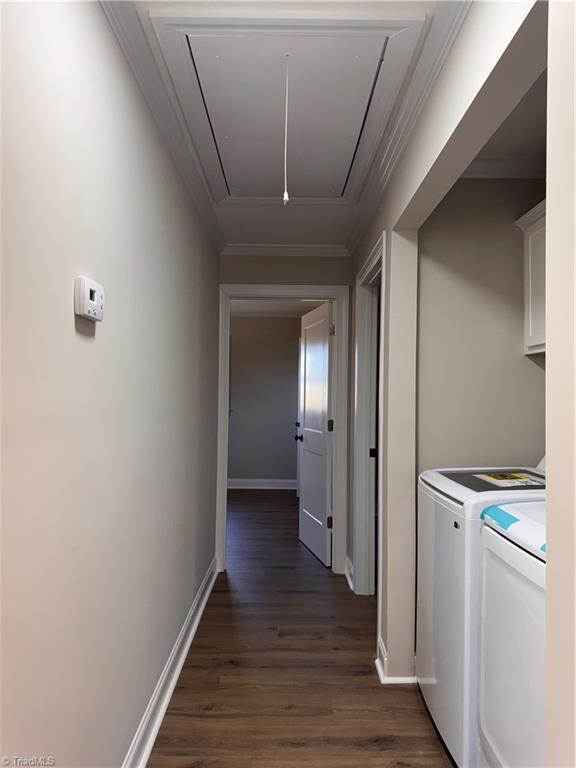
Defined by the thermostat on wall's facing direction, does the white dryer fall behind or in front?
in front

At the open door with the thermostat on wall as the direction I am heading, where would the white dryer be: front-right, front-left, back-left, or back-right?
front-left

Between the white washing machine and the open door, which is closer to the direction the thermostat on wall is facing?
the white washing machine

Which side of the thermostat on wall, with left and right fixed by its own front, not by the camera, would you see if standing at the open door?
left

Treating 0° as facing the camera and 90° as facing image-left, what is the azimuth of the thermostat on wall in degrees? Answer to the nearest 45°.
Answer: approximately 315°

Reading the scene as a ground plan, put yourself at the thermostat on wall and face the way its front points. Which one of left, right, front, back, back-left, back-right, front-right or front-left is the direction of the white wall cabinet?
front-left

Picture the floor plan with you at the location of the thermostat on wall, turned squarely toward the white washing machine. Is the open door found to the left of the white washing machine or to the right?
left
